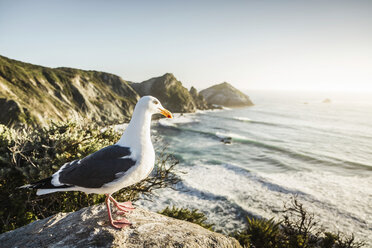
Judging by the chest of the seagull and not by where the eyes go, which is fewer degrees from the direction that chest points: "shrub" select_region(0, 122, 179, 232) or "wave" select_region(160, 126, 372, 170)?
the wave

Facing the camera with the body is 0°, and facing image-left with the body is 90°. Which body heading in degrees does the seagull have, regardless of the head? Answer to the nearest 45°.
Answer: approximately 270°

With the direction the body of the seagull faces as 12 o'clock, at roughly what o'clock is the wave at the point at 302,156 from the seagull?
The wave is roughly at 11 o'clock from the seagull.

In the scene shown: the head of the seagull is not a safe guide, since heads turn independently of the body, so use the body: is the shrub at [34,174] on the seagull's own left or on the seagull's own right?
on the seagull's own left
